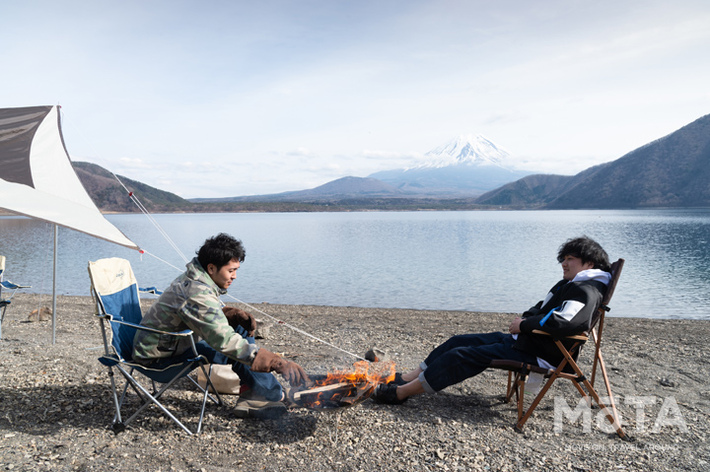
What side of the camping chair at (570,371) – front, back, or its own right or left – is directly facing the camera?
left

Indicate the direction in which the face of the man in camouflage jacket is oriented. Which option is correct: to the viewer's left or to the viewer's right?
to the viewer's right

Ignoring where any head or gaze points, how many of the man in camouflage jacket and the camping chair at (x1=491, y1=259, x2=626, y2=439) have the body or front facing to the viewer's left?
1

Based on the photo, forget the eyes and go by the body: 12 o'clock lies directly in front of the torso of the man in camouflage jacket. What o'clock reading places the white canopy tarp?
The white canopy tarp is roughly at 8 o'clock from the man in camouflage jacket.

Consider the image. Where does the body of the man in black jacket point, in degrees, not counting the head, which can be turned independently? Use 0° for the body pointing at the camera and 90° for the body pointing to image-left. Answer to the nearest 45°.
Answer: approximately 90°

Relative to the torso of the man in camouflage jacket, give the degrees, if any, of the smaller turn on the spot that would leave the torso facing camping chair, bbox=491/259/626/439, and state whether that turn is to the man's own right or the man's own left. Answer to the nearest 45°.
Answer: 0° — they already face it

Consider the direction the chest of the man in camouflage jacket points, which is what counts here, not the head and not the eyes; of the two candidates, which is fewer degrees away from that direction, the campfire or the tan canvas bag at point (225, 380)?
the campfire

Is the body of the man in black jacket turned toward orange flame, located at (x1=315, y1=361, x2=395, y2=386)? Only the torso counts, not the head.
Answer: yes

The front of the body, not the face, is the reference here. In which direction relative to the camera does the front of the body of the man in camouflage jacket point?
to the viewer's right

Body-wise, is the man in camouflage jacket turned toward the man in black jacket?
yes

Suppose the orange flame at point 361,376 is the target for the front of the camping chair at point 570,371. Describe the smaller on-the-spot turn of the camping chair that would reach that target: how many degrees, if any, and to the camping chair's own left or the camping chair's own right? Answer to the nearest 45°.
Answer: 0° — it already faces it
